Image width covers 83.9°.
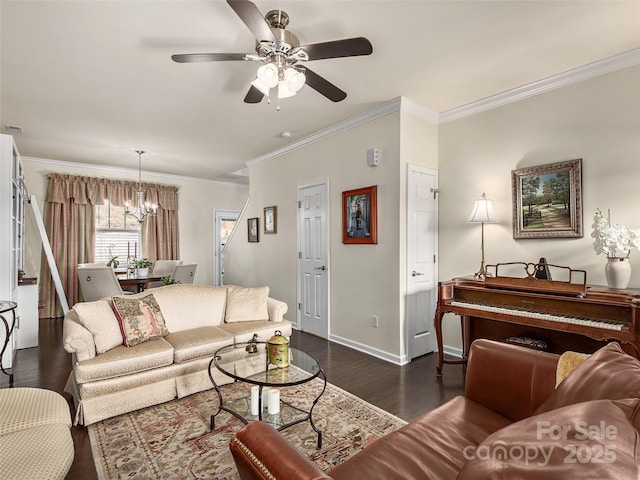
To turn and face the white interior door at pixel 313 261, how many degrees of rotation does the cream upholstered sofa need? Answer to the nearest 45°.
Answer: approximately 90° to its left

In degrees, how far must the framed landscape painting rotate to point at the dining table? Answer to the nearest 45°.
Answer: approximately 45° to its right

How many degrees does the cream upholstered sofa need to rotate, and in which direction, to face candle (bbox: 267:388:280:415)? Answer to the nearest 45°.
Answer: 0° — it already faces it

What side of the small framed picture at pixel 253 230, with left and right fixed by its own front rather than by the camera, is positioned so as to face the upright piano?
left

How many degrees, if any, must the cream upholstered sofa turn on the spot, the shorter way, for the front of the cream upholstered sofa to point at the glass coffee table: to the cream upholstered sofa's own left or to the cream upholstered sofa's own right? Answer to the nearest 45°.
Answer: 0° — it already faces it

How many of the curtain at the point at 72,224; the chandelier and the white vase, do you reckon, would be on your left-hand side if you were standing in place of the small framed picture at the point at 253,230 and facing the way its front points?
1

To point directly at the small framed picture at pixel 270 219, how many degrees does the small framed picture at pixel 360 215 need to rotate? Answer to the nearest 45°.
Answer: approximately 90° to its right

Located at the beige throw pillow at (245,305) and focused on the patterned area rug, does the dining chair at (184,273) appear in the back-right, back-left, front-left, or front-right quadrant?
back-right

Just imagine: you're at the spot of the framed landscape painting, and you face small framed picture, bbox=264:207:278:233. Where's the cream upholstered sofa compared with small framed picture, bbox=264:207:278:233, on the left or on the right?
left

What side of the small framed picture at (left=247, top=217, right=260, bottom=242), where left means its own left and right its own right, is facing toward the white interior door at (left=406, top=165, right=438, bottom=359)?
left
